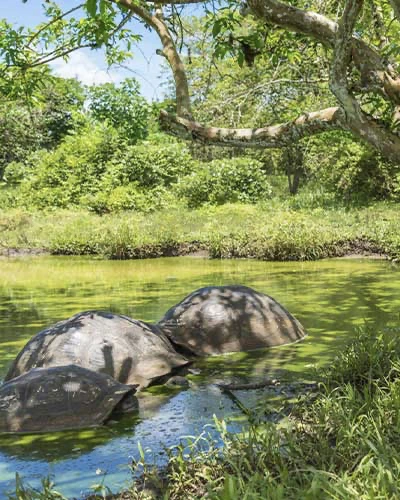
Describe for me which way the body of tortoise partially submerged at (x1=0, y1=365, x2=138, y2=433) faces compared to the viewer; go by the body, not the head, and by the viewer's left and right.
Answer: facing to the right of the viewer

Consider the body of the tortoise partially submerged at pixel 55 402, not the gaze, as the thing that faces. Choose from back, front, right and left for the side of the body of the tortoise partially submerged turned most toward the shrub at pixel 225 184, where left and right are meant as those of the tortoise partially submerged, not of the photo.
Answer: left

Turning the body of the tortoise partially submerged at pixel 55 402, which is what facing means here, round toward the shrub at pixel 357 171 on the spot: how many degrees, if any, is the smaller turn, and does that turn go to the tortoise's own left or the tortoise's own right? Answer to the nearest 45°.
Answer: approximately 45° to the tortoise's own left

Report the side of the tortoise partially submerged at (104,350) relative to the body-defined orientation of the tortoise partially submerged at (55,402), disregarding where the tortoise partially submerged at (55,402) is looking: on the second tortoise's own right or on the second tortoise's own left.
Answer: on the second tortoise's own left

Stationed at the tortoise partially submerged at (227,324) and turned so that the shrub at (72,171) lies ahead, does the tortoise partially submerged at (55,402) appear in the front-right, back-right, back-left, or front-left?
back-left

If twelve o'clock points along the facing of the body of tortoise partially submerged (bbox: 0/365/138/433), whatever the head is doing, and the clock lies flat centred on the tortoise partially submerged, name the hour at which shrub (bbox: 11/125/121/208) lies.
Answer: The shrub is roughly at 9 o'clock from the tortoise partially submerged.

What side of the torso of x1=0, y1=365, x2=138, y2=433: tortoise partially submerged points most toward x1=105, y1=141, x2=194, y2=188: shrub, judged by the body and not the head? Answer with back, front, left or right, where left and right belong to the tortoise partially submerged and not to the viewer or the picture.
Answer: left
